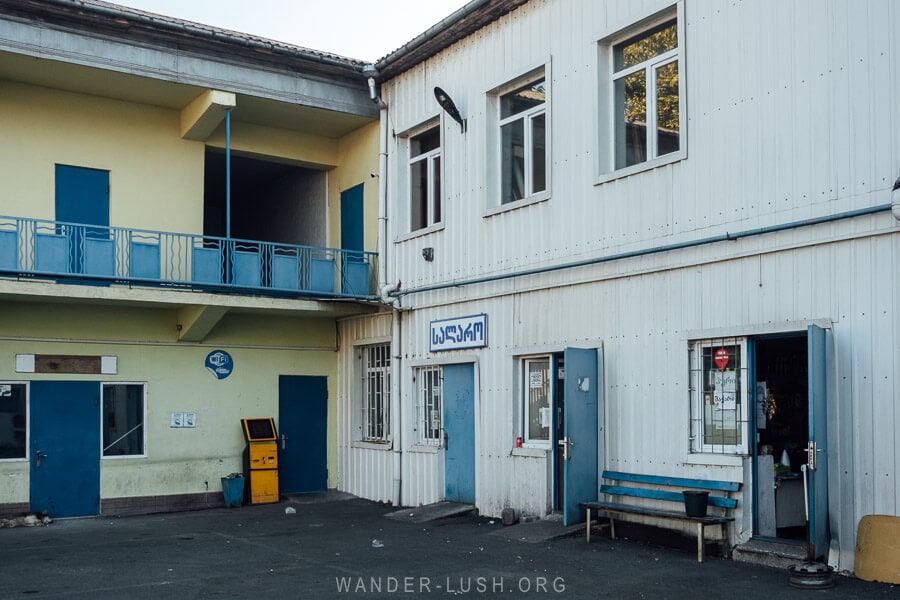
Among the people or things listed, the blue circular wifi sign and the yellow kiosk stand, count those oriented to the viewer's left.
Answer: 0

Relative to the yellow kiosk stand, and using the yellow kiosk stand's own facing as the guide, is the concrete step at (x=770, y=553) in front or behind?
in front

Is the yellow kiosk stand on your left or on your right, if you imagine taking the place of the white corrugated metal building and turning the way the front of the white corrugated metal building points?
on your right

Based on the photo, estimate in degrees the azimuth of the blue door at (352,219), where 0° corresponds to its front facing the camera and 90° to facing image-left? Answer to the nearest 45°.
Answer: approximately 45°

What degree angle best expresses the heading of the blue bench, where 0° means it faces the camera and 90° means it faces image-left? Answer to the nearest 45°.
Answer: approximately 45°

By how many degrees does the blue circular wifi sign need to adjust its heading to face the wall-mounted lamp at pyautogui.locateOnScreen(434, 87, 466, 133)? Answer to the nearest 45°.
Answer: approximately 45° to its left
